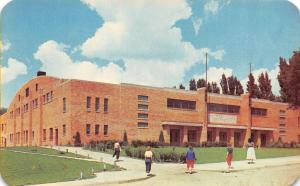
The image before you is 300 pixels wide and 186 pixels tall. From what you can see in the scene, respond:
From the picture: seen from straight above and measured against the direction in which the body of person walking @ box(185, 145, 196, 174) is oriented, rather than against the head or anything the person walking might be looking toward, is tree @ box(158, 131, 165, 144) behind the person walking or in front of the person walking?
in front

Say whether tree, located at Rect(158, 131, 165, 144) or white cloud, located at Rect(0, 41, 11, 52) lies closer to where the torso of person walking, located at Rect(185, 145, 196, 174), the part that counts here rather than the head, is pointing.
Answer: the tree

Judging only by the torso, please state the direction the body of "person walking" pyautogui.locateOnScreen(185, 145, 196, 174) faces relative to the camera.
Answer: away from the camera

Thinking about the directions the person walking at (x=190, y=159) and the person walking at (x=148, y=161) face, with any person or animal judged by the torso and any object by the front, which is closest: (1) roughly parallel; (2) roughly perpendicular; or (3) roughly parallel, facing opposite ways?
roughly parallel
